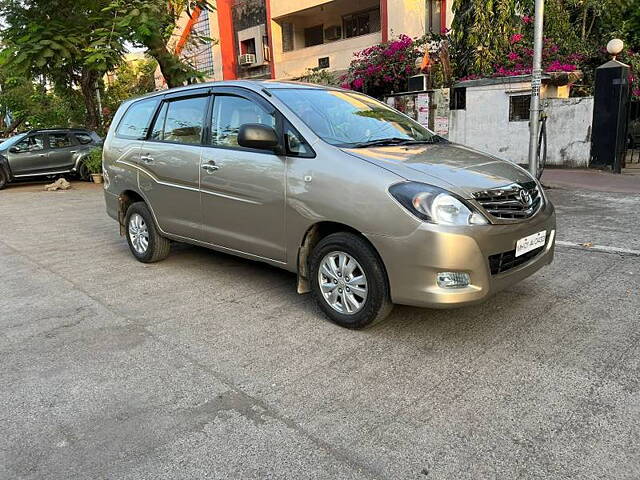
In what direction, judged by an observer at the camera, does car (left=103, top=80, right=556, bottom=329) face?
facing the viewer and to the right of the viewer

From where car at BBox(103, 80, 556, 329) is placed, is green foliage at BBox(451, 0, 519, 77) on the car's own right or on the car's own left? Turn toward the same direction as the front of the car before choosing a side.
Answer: on the car's own left

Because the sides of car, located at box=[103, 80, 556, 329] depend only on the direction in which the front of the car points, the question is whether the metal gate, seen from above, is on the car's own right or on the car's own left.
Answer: on the car's own left

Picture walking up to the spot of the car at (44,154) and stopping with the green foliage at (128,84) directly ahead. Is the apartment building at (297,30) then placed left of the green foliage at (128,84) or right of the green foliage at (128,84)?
right

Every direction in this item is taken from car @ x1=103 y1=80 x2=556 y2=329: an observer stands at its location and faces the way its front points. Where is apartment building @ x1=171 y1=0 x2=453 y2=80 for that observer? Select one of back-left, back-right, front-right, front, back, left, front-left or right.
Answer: back-left

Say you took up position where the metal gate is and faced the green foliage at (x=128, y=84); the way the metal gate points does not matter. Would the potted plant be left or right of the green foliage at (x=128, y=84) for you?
left

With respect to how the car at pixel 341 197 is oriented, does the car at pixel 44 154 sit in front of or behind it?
behind

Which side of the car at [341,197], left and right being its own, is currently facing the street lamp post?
left
